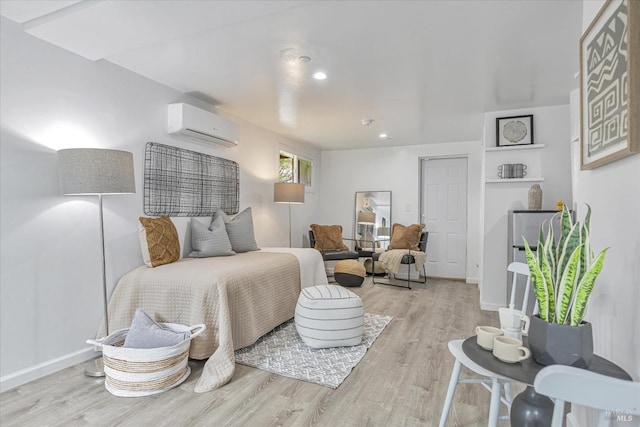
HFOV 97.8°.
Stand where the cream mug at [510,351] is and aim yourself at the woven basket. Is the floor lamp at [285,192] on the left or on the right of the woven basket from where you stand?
right

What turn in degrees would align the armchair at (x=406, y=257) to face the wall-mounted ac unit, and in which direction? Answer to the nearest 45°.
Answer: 0° — it already faces it

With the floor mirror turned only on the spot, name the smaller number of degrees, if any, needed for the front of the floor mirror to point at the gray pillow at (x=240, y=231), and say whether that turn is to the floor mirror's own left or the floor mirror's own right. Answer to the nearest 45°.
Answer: approximately 45° to the floor mirror's own right

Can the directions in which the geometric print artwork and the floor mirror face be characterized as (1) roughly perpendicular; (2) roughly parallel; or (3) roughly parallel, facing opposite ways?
roughly perpendicular

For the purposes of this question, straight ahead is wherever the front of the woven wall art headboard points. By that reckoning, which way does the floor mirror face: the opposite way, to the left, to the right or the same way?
to the right

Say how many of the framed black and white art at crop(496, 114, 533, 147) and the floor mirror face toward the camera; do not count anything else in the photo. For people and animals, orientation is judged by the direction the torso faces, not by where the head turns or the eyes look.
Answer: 2

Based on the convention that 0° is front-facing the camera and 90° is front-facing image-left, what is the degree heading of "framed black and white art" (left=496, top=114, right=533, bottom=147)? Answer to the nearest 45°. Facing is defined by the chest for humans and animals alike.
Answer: approximately 0°

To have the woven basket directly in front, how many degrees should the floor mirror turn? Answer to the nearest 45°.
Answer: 0° — it already faces it

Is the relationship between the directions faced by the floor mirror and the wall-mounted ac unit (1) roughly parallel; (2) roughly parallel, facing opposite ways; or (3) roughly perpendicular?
roughly perpendicular
